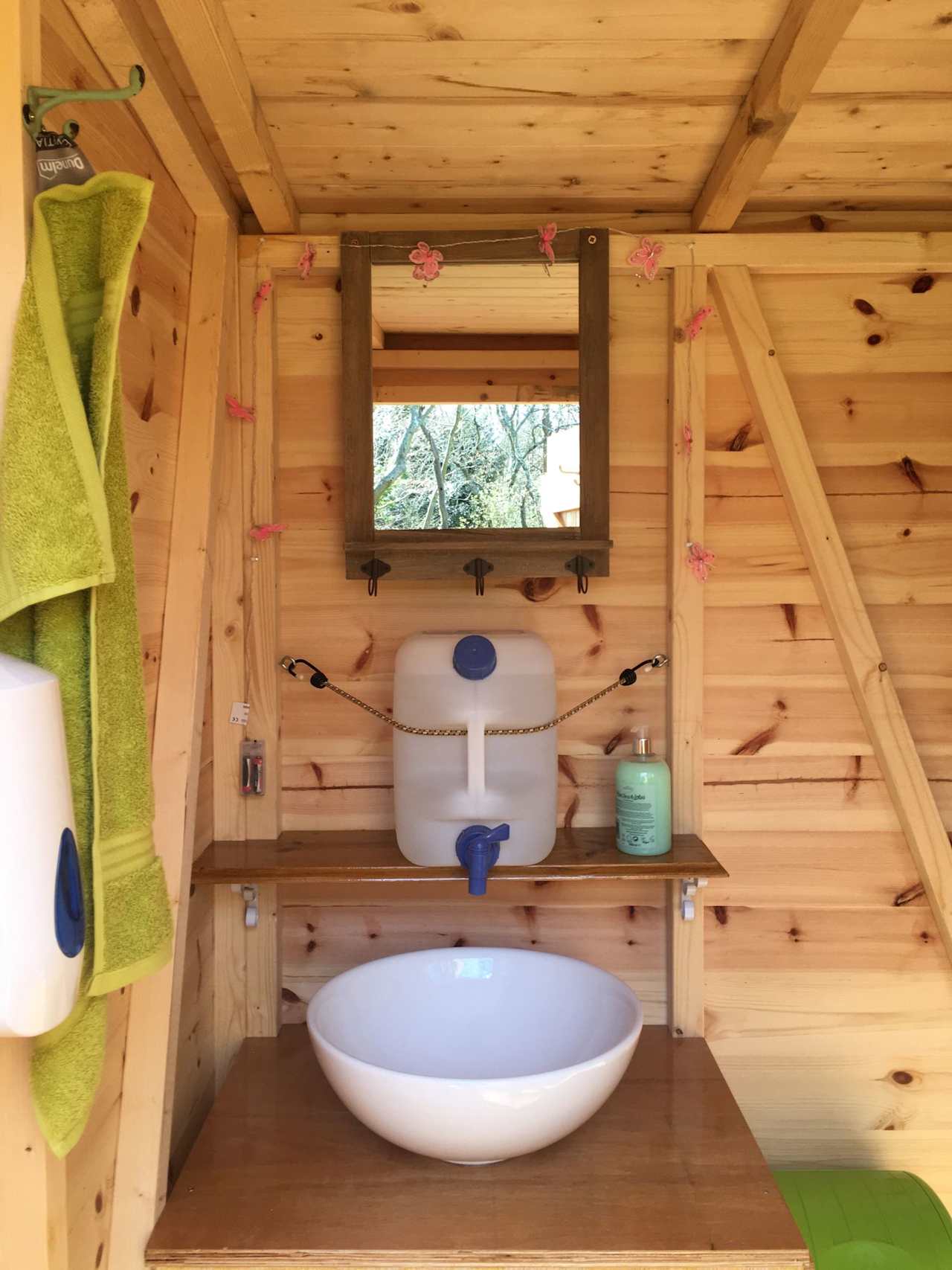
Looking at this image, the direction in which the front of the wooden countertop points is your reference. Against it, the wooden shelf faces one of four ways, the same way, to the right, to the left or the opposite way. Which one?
the same way

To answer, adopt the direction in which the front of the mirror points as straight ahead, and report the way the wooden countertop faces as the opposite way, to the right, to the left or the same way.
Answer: the same way

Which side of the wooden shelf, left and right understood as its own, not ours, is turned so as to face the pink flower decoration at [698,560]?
left

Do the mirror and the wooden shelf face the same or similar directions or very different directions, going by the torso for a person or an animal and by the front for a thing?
same or similar directions

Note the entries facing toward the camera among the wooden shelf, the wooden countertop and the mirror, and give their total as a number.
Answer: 3

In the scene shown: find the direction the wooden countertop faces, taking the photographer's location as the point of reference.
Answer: facing the viewer

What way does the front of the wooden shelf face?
toward the camera

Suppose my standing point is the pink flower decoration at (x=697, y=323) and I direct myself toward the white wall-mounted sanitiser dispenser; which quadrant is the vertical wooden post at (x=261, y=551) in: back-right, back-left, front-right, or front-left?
front-right

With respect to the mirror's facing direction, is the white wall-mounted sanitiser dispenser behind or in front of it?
in front
